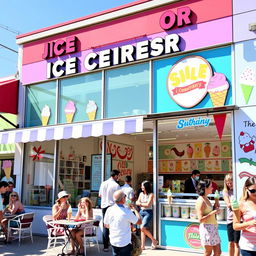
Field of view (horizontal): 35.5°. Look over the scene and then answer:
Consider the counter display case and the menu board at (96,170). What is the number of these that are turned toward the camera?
2

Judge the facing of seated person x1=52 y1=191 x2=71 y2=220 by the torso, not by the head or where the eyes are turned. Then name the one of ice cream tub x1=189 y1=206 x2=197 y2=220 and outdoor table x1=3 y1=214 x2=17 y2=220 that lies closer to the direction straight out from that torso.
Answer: the ice cream tub

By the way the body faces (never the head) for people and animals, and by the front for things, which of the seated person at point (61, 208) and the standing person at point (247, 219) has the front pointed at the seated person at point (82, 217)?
the seated person at point (61, 208)

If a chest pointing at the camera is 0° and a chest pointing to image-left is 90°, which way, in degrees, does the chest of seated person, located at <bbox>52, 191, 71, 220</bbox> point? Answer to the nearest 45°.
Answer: approximately 315°
